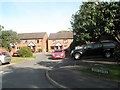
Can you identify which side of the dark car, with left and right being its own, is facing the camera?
left

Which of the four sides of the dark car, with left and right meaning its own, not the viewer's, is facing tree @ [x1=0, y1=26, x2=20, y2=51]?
front
